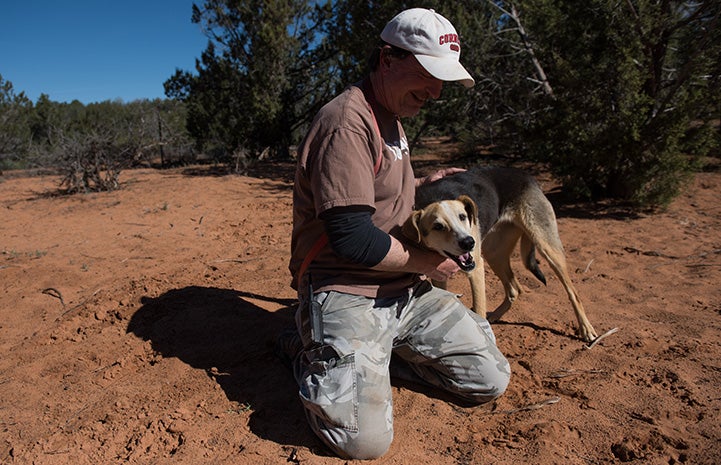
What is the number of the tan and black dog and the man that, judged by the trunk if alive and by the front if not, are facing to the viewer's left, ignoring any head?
1

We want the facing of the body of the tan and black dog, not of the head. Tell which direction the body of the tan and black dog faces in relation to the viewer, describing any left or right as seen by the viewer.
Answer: facing to the left of the viewer

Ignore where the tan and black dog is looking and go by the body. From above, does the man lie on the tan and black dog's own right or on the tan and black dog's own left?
on the tan and black dog's own left

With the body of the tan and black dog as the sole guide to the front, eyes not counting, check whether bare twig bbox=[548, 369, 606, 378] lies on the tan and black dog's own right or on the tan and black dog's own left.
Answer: on the tan and black dog's own left
